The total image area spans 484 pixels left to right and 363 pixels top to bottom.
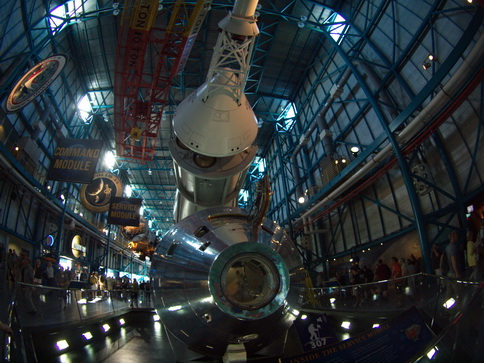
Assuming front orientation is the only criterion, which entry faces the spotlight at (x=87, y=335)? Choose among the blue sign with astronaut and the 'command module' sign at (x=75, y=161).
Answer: the 'command module' sign

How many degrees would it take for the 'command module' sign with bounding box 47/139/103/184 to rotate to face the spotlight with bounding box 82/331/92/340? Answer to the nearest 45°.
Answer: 0° — it already faces it

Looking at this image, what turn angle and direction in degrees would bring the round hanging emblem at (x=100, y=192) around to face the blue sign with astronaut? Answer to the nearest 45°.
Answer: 0° — it already faces it

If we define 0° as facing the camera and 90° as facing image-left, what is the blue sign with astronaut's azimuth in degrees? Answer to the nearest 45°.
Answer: approximately 0°

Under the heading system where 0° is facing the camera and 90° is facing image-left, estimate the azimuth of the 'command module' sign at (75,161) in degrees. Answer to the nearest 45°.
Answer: approximately 0°

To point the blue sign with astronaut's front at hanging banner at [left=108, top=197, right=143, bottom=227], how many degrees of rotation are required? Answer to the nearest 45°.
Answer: approximately 135° to its right
